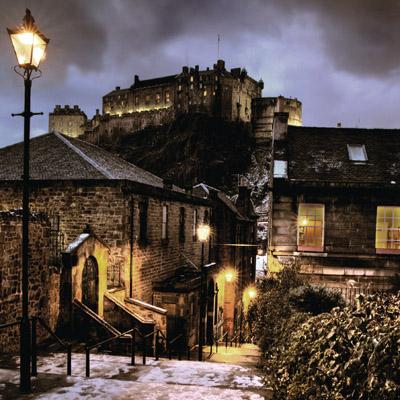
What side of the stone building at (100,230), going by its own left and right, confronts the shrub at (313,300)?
front

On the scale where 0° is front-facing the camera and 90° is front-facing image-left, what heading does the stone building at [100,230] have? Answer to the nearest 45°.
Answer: approximately 315°

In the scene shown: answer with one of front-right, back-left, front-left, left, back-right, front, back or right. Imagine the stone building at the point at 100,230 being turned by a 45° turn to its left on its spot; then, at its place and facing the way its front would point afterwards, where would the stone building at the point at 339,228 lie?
front

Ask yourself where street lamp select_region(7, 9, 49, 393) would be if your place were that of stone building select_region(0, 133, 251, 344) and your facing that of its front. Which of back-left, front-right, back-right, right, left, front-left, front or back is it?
front-right

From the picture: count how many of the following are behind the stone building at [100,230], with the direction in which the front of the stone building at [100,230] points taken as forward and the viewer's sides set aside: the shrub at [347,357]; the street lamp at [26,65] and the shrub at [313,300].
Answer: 0

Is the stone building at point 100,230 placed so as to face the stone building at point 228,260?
no

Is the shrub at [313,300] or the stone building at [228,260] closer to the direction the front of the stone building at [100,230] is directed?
the shrub
